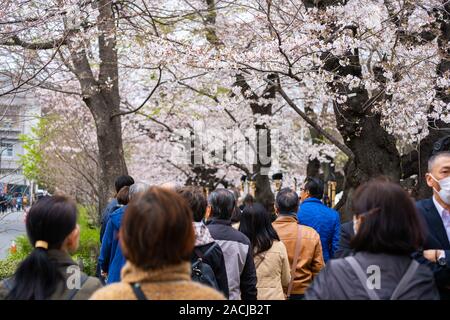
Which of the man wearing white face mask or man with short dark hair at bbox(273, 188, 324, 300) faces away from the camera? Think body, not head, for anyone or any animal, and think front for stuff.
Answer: the man with short dark hair

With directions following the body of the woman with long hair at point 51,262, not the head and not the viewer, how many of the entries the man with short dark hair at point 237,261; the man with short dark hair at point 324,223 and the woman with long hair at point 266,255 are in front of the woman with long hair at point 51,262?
3

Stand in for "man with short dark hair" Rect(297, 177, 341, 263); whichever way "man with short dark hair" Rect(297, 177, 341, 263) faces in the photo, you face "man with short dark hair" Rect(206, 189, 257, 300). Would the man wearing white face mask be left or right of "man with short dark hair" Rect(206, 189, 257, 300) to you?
left

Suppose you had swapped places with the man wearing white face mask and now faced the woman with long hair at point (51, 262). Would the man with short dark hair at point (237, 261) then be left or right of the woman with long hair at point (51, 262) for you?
right

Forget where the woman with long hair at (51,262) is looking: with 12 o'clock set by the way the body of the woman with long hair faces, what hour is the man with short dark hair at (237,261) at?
The man with short dark hair is roughly at 12 o'clock from the woman with long hair.

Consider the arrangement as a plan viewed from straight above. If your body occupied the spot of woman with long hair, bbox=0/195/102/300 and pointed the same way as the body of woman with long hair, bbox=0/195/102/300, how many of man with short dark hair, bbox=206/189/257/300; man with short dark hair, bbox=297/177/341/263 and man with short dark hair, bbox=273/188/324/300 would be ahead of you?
3

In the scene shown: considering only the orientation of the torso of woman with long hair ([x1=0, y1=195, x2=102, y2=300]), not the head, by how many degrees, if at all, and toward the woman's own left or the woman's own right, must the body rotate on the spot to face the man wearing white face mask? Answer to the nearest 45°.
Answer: approximately 45° to the woman's own right

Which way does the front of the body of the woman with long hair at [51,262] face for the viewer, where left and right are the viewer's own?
facing away from the viewer and to the right of the viewer

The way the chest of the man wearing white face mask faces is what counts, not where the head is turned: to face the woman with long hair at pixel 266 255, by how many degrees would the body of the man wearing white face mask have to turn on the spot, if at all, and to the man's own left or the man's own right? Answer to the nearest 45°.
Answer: approximately 135° to the man's own right

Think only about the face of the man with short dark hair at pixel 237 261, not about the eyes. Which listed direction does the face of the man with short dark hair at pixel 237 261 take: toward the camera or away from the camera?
away from the camera

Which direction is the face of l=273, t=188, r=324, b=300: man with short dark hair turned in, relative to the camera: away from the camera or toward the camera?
away from the camera

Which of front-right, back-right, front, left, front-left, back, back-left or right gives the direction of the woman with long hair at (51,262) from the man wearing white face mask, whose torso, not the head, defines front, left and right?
right

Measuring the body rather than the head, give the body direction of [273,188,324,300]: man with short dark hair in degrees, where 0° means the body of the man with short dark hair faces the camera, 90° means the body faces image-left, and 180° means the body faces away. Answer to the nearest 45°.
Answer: approximately 180°

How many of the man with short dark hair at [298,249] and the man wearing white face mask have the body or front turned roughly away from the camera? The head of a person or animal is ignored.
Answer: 1
